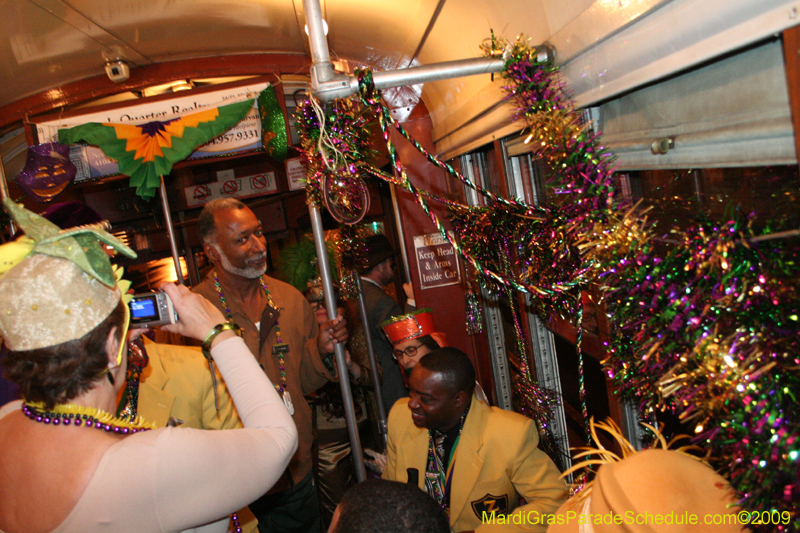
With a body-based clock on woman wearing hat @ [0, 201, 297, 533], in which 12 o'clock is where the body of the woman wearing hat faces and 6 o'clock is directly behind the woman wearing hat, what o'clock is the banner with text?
The banner with text is roughly at 11 o'clock from the woman wearing hat.

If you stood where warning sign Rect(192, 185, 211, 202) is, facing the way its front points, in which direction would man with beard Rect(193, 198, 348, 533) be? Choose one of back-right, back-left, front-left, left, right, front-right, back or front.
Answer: front

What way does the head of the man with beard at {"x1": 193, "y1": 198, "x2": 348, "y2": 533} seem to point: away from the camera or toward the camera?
toward the camera

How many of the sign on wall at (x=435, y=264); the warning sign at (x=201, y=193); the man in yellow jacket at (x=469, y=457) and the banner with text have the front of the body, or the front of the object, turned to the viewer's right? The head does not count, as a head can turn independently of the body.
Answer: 0

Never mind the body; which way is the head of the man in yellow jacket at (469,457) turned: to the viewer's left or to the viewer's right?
to the viewer's left

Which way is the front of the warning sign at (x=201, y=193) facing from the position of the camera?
facing the viewer

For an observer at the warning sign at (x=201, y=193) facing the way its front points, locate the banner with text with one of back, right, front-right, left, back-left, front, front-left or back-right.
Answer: front

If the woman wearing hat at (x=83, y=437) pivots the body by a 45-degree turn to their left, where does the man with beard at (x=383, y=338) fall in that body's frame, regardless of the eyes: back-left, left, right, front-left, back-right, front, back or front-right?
front-right

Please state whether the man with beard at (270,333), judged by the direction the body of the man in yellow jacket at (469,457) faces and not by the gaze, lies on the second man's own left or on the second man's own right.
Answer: on the second man's own right

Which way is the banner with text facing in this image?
toward the camera

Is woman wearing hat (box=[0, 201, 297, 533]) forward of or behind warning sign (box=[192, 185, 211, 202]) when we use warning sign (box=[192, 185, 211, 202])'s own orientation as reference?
forward

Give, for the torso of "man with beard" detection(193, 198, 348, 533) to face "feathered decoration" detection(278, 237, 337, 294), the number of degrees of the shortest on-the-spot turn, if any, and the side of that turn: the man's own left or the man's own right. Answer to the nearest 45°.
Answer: approximately 135° to the man's own left
